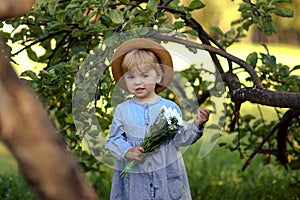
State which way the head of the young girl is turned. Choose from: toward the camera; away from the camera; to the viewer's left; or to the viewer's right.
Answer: toward the camera

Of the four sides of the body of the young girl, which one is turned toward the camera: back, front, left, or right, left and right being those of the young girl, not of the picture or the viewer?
front
